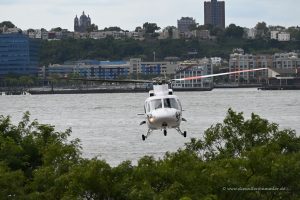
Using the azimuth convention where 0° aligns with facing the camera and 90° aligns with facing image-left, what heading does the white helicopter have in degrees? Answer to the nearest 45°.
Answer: approximately 0°
